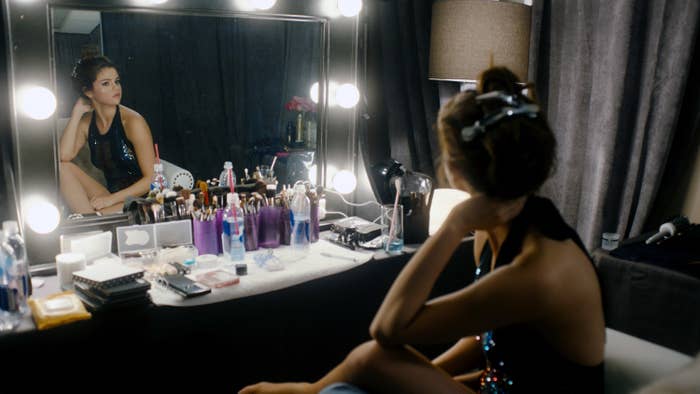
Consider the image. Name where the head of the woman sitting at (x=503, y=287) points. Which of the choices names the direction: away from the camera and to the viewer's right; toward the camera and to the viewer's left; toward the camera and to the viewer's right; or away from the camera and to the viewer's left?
away from the camera and to the viewer's left

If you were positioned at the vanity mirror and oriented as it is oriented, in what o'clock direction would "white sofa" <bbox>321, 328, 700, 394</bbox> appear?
The white sofa is roughly at 12 o'clock from the vanity mirror.

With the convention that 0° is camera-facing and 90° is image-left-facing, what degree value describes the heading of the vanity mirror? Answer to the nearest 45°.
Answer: approximately 315°

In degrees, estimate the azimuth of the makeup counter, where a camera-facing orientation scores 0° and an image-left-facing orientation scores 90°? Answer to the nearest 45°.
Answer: approximately 315°
